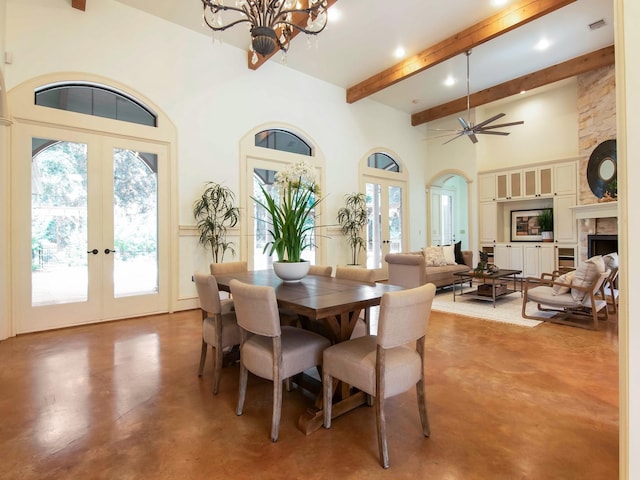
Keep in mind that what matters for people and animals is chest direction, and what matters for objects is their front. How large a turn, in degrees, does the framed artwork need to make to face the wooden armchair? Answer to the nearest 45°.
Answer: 0° — it already faces it

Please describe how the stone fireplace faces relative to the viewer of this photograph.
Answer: facing the viewer and to the left of the viewer

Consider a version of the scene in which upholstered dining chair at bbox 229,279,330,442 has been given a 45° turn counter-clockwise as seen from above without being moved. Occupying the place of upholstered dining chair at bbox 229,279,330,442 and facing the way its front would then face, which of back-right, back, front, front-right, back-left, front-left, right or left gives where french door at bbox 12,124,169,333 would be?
front-left

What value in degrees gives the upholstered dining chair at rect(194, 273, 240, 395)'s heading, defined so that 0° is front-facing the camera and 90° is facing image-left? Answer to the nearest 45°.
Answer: approximately 225°

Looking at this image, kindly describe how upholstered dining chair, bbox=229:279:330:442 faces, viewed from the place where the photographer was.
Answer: facing away from the viewer and to the right of the viewer

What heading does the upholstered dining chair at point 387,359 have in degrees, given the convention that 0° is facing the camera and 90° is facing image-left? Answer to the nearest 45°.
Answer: approximately 135°

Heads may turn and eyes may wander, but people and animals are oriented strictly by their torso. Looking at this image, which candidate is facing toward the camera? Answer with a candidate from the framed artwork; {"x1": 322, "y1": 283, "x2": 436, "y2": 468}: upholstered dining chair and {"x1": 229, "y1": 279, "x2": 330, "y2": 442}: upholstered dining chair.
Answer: the framed artwork

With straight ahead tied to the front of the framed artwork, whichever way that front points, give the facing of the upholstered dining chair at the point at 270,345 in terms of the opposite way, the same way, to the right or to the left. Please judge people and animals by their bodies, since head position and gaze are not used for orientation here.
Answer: the opposite way

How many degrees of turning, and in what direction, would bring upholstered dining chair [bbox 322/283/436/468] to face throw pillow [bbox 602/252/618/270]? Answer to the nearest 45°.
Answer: approximately 90° to its right

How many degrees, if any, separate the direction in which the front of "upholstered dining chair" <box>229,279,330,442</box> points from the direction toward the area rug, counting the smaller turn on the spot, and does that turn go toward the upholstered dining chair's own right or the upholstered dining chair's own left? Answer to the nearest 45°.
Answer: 0° — it already faces it

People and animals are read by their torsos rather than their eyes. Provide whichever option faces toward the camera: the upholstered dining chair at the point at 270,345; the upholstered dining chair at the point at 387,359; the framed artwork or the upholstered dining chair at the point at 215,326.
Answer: the framed artwork

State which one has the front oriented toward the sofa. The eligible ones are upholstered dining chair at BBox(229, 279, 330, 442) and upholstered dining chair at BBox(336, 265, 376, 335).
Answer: upholstered dining chair at BBox(229, 279, 330, 442)

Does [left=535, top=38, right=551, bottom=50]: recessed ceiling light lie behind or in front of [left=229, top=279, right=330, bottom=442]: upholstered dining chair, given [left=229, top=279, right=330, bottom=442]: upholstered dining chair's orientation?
in front

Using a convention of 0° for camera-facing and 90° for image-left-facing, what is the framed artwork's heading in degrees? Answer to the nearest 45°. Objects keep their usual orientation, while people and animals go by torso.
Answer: approximately 0°

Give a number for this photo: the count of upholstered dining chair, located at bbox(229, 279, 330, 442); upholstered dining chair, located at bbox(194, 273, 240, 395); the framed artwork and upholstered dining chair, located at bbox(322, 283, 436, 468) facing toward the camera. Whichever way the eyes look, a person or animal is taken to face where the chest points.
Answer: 1
